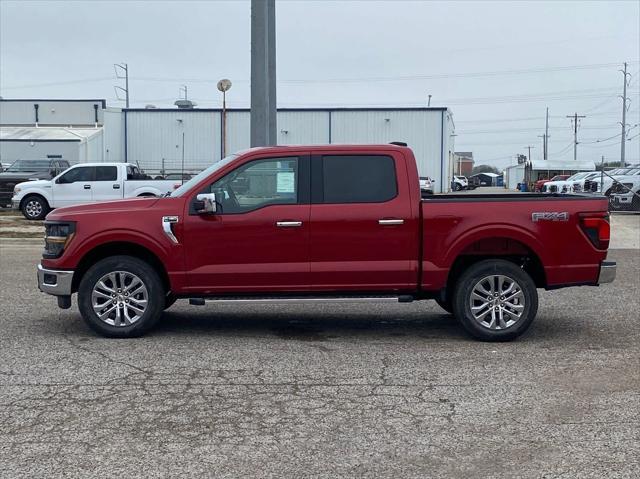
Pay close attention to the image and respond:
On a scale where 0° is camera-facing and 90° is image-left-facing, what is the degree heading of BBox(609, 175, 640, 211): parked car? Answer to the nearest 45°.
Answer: approximately 45°

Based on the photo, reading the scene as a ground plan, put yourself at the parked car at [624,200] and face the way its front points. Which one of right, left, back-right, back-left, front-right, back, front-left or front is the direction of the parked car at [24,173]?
front-right

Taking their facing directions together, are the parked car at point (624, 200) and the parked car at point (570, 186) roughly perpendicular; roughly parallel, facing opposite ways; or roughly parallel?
roughly parallel

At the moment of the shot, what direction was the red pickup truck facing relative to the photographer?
facing to the left of the viewer

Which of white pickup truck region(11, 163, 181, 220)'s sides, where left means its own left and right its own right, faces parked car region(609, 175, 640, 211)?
back

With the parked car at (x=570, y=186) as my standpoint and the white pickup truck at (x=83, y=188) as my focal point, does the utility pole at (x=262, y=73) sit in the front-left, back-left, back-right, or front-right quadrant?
front-left

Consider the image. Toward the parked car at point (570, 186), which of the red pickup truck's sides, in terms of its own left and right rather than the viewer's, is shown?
right

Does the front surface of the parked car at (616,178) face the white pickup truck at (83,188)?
yes

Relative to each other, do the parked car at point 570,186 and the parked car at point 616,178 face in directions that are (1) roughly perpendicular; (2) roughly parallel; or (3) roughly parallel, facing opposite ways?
roughly parallel

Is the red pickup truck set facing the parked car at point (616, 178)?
no

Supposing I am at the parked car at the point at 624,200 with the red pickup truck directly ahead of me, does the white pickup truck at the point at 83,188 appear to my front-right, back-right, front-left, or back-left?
front-right

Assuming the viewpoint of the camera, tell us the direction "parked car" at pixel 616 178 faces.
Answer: facing the viewer and to the left of the viewer

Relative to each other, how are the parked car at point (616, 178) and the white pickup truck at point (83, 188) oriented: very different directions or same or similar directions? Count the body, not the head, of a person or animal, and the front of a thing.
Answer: same or similar directions

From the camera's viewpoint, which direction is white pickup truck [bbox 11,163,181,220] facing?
to the viewer's left

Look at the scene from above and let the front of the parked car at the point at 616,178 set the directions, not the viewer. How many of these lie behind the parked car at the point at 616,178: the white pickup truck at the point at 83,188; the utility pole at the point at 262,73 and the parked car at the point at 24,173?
0

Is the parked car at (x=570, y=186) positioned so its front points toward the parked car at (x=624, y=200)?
no

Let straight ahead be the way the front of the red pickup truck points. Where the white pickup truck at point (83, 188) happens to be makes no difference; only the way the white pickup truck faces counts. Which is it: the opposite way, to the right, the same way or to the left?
the same way
